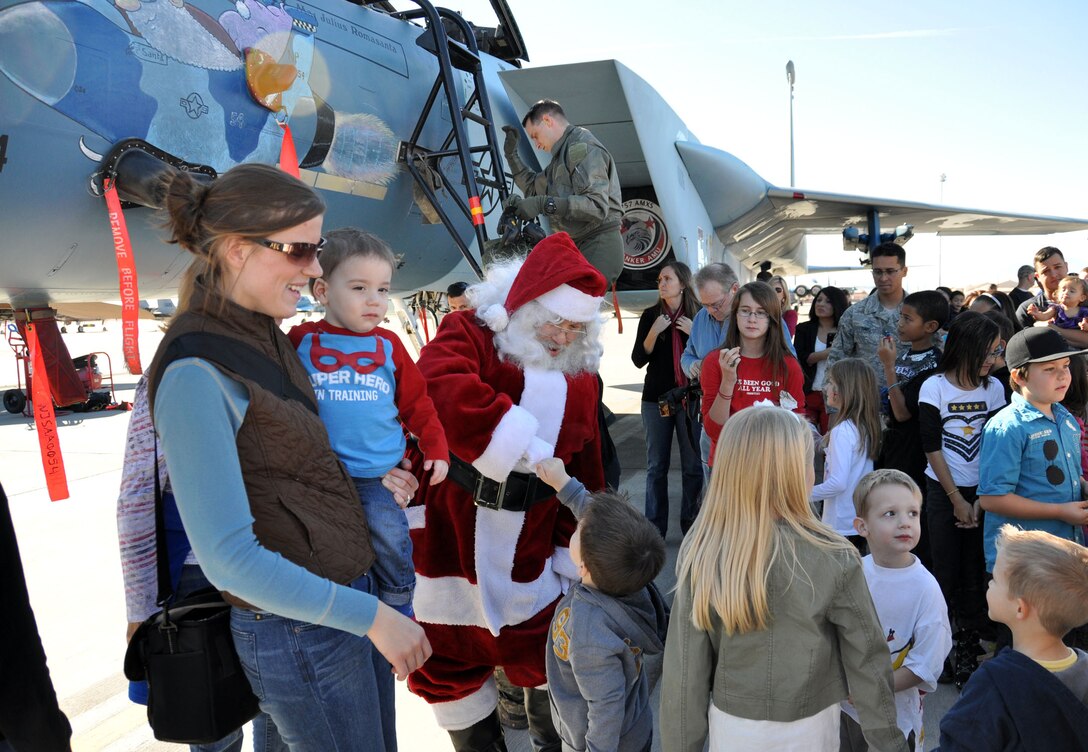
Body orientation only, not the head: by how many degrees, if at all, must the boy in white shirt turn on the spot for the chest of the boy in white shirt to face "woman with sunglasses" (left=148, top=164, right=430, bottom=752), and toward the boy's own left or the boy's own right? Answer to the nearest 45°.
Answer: approximately 45° to the boy's own right

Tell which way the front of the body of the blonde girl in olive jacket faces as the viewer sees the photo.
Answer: away from the camera

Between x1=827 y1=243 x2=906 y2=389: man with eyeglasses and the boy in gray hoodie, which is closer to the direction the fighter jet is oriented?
the boy in gray hoodie

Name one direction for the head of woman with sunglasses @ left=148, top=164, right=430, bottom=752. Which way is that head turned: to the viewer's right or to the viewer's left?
to the viewer's right

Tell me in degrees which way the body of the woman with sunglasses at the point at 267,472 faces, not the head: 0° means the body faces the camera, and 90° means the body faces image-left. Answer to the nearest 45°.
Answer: approximately 270°

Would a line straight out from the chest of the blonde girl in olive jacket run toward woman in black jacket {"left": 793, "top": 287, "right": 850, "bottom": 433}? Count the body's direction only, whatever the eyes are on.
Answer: yes

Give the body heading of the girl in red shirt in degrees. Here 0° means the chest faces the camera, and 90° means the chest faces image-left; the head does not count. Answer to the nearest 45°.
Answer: approximately 0°

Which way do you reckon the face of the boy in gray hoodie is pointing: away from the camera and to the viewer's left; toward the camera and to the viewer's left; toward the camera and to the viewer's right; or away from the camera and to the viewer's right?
away from the camera and to the viewer's left

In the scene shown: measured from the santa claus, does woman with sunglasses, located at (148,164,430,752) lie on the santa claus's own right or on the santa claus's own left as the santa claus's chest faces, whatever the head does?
on the santa claus's own right

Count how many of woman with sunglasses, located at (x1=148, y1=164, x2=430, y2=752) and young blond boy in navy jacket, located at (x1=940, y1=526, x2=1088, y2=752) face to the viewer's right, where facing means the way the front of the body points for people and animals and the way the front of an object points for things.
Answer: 1

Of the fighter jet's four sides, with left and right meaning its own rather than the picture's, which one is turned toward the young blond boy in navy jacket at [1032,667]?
left

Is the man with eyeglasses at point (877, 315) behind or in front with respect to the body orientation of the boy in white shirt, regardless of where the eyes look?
behind
